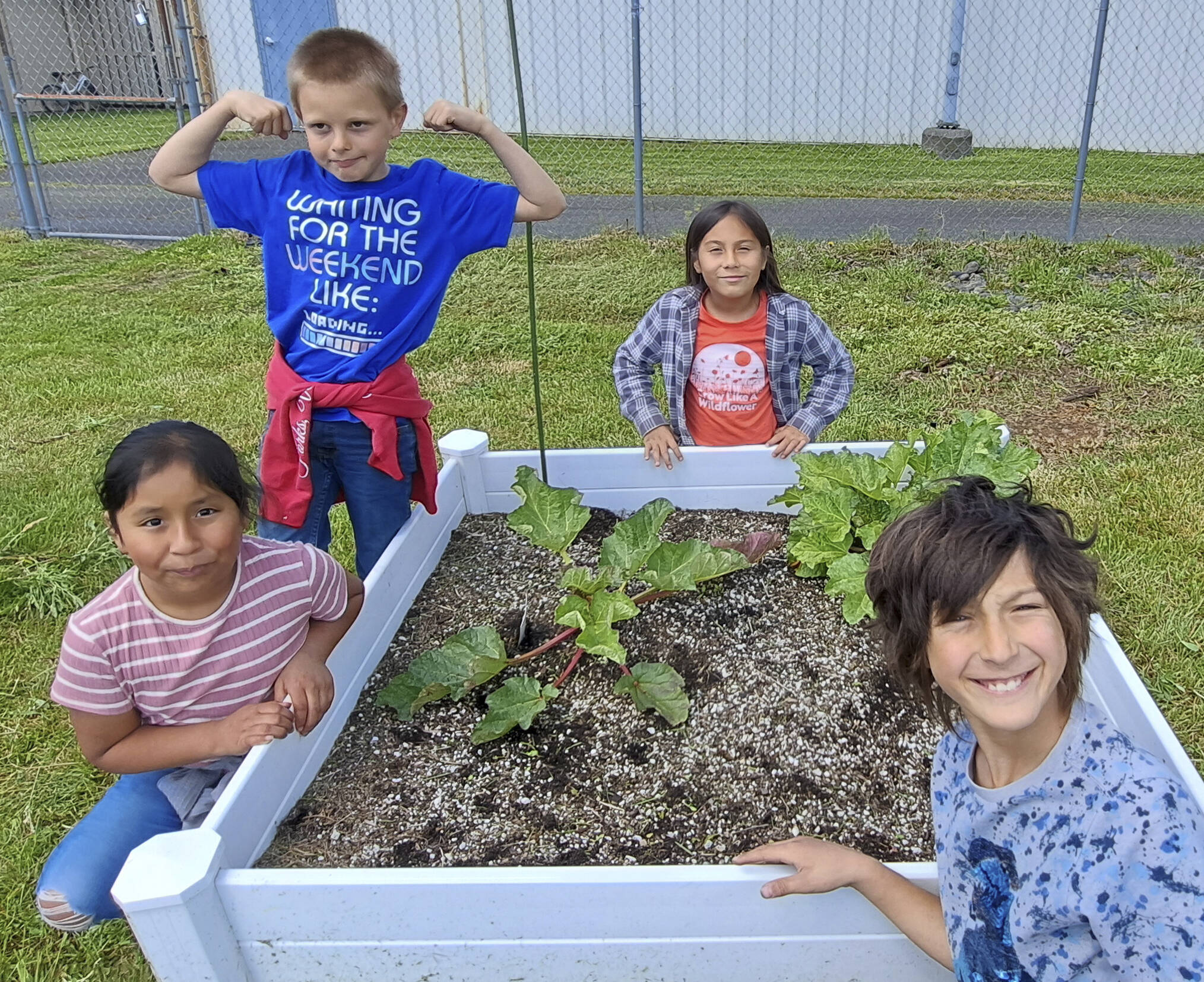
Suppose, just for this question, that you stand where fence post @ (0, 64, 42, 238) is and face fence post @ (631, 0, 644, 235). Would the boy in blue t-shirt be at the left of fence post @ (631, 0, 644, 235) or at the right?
right

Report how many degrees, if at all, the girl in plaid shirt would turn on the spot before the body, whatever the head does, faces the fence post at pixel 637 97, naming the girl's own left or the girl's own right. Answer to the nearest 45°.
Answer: approximately 180°

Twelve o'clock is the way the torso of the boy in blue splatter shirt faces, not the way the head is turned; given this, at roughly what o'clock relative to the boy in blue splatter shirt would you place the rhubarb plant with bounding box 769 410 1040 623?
The rhubarb plant is roughly at 4 o'clock from the boy in blue splatter shirt.

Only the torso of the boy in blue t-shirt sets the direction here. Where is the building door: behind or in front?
behind

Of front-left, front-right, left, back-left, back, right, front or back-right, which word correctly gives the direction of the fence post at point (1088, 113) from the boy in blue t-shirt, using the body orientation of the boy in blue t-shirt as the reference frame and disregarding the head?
back-left

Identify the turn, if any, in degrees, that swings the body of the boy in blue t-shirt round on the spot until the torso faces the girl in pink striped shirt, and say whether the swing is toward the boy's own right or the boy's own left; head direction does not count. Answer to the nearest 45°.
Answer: approximately 45° to the boy's own right

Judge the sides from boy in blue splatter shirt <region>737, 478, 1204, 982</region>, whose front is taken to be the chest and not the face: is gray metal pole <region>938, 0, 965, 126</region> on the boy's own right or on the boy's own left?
on the boy's own right

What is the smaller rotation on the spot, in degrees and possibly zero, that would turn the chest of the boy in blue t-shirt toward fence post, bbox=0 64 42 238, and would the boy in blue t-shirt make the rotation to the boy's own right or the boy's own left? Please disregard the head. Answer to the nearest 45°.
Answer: approximately 180°

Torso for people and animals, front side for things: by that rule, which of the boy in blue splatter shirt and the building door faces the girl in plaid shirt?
the building door

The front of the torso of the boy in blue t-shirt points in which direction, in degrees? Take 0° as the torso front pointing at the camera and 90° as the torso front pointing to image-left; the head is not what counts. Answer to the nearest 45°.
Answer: approximately 0°

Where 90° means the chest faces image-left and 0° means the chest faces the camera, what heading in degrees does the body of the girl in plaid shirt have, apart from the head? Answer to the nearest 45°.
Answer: approximately 0°
